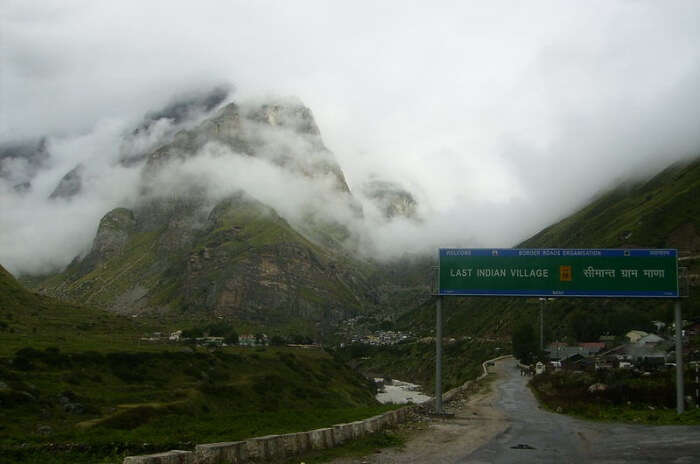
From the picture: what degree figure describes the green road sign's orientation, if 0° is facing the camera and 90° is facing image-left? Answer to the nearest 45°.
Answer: approximately 0°
